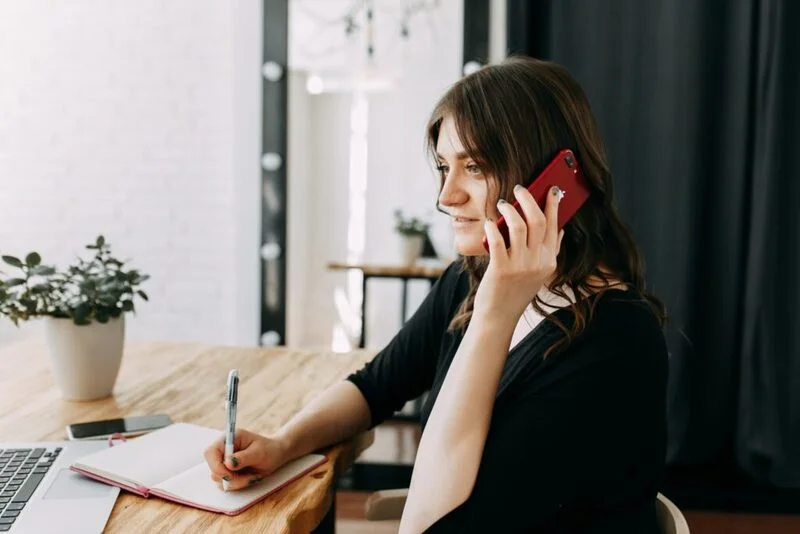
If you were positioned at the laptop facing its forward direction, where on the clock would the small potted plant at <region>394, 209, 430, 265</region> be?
The small potted plant is roughly at 10 o'clock from the laptop.

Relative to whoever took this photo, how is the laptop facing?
facing to the right of the viewer
